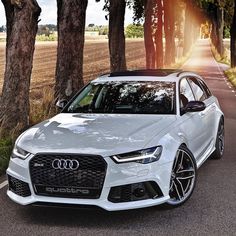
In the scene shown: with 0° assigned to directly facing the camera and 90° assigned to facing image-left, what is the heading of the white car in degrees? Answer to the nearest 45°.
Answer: approximately 45°
